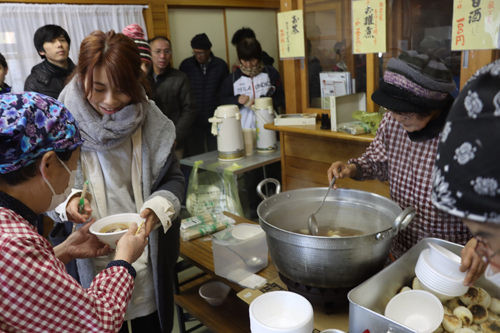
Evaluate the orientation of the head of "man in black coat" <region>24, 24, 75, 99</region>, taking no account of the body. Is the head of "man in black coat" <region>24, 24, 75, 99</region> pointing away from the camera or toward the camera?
toward the camera

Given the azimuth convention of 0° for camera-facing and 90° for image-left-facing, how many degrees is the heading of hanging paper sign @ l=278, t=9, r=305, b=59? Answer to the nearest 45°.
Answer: approximately 0°

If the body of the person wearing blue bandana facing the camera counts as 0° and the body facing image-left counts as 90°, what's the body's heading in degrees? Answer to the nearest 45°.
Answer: approximately 225°

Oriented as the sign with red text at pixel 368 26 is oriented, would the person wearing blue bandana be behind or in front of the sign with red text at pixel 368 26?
in front

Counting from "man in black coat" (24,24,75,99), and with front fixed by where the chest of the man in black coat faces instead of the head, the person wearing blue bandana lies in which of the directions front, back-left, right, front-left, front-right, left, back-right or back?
front-right

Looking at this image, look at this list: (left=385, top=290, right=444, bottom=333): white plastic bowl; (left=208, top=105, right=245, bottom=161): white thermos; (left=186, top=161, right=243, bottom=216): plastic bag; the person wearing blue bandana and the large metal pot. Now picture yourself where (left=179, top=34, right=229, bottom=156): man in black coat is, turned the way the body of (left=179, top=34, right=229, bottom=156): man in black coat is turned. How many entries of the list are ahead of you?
5

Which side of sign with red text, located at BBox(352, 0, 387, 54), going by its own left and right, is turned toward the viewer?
front

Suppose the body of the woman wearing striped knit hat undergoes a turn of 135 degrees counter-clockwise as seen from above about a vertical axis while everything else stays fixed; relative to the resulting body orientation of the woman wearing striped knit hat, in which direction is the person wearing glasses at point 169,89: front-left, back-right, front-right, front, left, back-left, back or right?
back-left

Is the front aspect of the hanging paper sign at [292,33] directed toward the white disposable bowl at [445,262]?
yes

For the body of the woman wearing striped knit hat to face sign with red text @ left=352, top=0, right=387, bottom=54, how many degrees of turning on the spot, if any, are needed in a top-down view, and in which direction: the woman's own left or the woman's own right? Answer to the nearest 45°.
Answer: approximately 135° to the woman's own right

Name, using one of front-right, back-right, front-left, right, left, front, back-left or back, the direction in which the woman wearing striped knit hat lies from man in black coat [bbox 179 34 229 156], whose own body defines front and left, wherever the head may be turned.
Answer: front

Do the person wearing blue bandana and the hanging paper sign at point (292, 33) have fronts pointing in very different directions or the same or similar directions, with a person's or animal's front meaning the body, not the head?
very different directions
